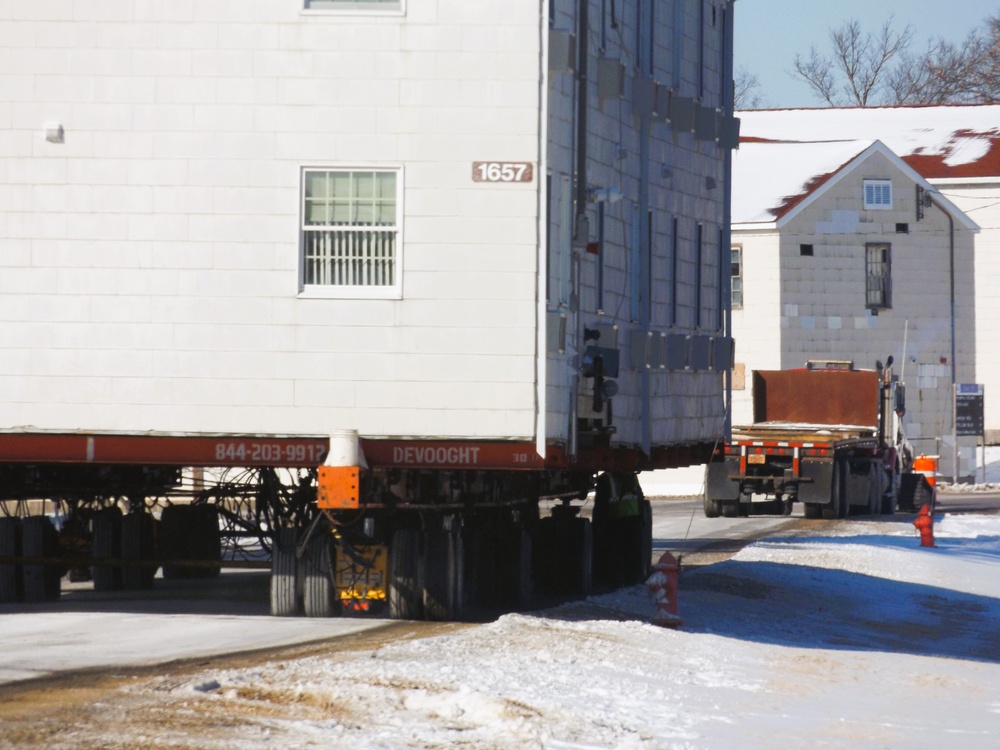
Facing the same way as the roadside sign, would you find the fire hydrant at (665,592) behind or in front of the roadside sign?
in front

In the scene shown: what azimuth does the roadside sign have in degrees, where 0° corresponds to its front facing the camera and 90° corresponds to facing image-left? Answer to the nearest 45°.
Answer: approximately 0°

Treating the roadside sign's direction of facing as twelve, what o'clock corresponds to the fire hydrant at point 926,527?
The fire hydrant is roughly at 12 o'clock from the roadside sign.
